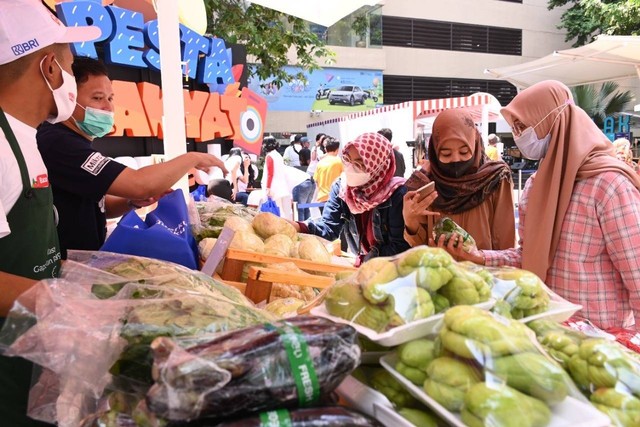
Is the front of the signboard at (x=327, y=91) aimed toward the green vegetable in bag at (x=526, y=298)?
yes

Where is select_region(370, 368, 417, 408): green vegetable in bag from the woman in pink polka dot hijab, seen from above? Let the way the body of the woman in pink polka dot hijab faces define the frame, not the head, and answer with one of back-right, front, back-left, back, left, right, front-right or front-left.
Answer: front-left

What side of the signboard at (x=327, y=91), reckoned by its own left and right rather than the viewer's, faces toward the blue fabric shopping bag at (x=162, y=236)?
front

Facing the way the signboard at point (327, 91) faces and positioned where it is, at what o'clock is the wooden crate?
The wooden crate is roughly at 12 o'clock from the signboard.

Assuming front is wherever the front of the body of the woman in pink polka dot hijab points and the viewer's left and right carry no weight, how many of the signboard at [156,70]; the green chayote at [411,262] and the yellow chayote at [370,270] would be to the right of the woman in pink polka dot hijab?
1

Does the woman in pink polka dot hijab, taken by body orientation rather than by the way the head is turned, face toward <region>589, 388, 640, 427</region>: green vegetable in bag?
no

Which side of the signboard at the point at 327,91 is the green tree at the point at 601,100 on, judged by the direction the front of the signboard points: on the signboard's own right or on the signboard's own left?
on the signboard's own left

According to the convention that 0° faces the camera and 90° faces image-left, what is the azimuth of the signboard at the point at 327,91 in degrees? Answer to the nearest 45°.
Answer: approximately 0°

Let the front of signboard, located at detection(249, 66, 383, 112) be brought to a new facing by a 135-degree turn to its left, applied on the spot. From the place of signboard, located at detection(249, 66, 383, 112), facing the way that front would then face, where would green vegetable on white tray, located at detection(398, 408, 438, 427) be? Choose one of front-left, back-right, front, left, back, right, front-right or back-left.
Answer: back-right

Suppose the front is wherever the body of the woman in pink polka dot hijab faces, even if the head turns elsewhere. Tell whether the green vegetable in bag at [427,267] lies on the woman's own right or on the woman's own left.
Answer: on the woman's own left

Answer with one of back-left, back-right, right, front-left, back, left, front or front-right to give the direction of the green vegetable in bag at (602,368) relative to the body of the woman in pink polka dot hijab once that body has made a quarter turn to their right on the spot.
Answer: back-left

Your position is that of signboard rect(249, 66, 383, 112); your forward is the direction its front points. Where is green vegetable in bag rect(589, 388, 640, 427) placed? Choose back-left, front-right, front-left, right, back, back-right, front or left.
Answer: front

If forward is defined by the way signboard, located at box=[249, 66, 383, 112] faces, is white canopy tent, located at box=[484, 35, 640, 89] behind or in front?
in front

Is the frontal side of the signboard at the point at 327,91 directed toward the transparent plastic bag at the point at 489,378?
yes

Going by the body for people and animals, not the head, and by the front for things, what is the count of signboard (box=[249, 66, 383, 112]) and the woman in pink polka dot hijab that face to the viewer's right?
0
